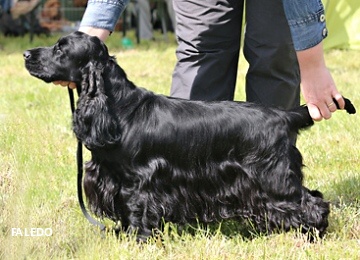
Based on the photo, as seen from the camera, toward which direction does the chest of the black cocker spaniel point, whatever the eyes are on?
to the viewer's left
